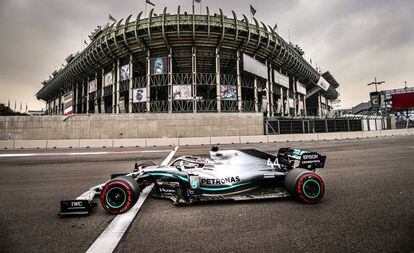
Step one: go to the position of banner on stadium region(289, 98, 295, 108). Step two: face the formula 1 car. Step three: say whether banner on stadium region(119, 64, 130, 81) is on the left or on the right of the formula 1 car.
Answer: right

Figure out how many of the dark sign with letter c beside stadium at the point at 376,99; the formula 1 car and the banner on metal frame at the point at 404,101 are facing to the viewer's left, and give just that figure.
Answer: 1

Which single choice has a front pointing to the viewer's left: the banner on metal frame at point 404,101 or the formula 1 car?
the formula 1 car

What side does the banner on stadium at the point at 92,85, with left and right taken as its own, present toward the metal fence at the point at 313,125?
left

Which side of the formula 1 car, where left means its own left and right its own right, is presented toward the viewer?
left

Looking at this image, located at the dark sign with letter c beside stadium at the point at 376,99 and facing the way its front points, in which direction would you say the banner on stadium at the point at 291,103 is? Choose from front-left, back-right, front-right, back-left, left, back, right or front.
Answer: front-right

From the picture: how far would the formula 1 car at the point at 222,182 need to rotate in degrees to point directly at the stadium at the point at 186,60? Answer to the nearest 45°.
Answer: approximately 90° to its right

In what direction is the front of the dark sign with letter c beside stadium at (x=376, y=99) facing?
toward the camera

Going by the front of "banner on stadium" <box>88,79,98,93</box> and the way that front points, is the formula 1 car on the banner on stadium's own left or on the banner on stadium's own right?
on the banner on stadium's own left

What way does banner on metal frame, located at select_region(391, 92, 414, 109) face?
toward the camera

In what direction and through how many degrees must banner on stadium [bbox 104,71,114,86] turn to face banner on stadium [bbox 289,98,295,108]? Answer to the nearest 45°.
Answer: approximately 135° to its left

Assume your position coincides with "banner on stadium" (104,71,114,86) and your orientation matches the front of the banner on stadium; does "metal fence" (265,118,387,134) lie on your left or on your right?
on your left

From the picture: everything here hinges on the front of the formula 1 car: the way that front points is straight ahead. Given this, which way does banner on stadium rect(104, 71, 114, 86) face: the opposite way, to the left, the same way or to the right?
to the left

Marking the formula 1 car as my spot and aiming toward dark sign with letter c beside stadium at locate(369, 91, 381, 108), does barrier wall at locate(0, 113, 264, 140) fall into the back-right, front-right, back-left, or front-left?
front-left

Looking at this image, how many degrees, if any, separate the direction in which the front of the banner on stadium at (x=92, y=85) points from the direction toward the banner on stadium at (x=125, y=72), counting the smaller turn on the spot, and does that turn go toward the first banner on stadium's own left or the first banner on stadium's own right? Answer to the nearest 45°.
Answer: approximately 45° to the first banner on stadium's own left
